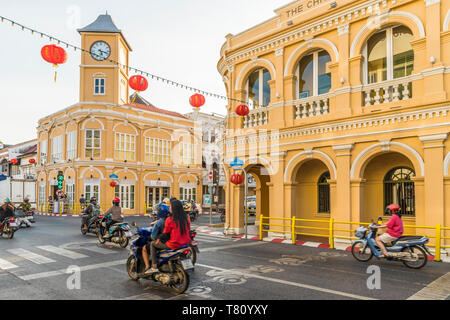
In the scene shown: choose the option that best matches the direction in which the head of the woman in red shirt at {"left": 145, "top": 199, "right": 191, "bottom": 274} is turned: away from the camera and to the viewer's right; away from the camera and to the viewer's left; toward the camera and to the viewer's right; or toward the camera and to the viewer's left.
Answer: away from the camera and to the viewer's left

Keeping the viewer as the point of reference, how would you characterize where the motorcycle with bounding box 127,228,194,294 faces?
facing away from the viewer and to the left of the viewer

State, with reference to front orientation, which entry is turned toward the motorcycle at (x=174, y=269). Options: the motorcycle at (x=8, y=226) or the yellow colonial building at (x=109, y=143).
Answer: the yellow colonial building

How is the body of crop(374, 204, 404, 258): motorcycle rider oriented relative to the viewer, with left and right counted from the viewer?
facing to the left of the viewer

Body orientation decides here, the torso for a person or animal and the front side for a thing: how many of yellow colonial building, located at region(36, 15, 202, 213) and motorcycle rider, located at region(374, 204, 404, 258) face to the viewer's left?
1

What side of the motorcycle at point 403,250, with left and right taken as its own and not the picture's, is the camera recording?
left
